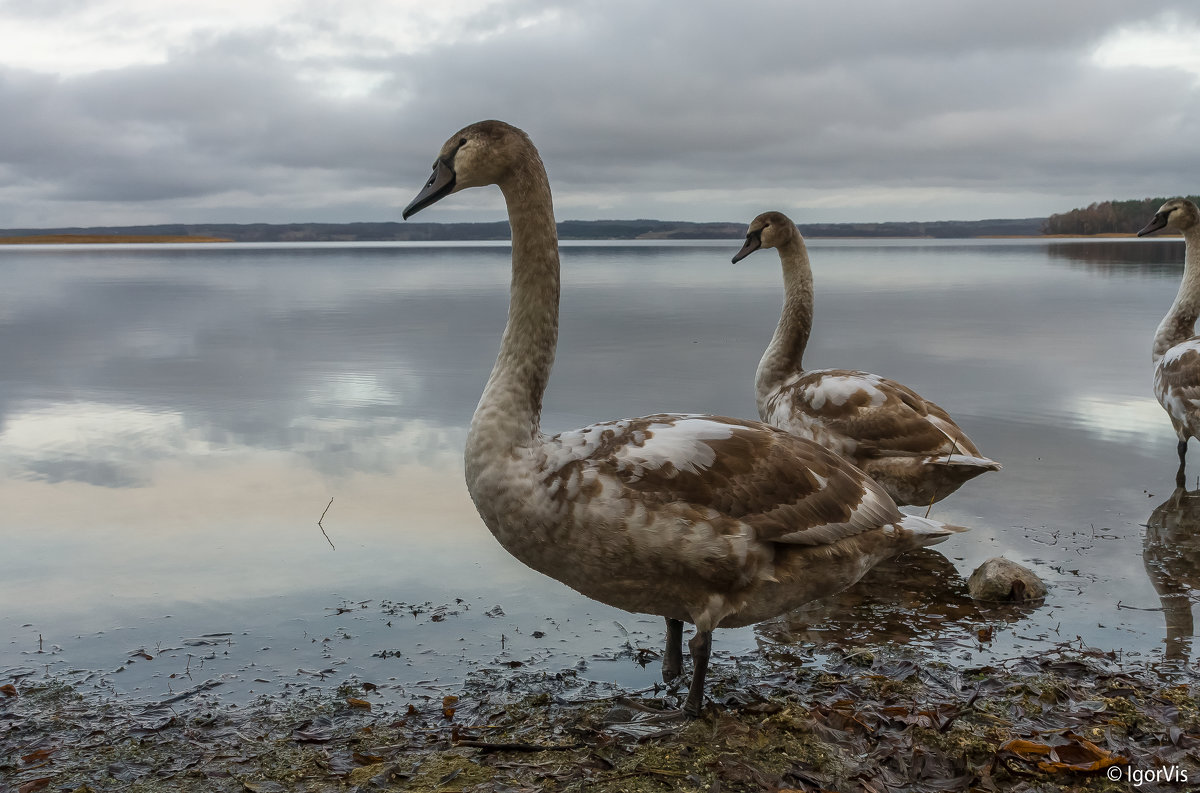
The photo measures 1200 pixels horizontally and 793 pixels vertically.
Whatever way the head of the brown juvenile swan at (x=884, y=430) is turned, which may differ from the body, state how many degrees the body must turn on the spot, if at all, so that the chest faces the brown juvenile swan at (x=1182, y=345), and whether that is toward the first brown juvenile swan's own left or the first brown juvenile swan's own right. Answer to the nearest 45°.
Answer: approximately 135° to the first brown juvenile swan's own right

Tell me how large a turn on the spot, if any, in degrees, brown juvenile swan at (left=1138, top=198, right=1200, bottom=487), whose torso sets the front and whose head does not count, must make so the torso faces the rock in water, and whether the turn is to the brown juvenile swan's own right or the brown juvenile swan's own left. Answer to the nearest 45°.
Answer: approximately 90° to the brown juvenile swan's own left

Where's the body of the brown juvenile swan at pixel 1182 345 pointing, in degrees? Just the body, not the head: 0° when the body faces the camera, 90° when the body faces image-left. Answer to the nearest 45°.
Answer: approximately 90°

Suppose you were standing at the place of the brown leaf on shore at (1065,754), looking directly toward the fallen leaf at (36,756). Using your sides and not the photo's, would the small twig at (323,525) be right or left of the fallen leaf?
right

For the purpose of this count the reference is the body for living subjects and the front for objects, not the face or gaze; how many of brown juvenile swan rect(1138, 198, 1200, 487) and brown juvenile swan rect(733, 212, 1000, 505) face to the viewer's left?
2

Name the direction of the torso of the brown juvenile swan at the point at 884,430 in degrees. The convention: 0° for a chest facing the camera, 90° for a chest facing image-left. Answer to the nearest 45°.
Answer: approximately 90°
